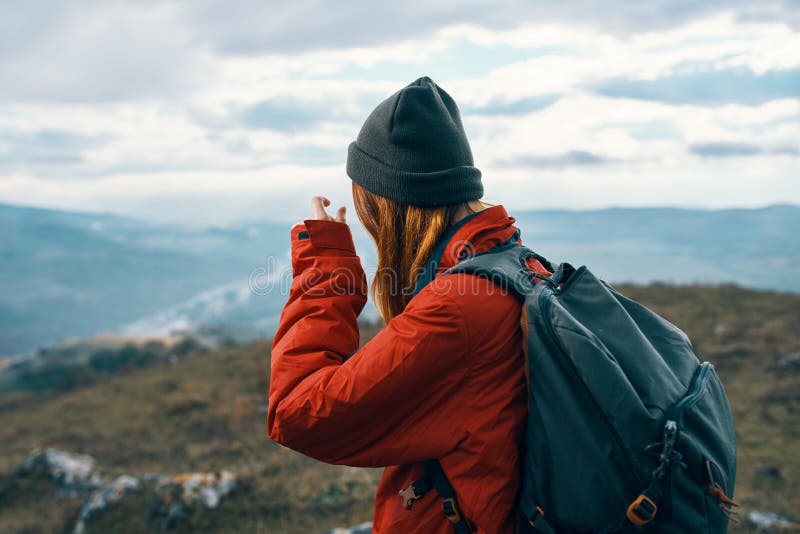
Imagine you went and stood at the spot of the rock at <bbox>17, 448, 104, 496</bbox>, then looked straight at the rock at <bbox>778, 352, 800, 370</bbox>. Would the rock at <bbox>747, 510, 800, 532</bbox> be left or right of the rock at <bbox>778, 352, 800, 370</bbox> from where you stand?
right

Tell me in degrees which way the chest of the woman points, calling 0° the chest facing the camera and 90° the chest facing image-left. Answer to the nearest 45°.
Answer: approximately 90°

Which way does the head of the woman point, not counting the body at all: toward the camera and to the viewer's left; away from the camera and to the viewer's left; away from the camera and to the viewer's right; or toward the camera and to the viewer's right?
away from the camera and to the viewer's left
